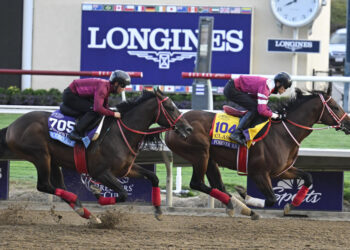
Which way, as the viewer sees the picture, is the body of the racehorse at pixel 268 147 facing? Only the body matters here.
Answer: to the viewer's right

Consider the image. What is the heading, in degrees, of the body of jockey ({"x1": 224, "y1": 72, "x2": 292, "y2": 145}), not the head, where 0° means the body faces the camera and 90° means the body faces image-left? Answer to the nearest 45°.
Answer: approximately 270°

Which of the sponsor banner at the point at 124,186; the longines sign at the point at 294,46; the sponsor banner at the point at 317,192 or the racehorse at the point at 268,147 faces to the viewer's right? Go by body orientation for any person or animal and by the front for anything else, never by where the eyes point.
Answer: the racehorse

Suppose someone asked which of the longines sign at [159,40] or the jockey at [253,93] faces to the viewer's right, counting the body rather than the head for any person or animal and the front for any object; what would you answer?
the jockey

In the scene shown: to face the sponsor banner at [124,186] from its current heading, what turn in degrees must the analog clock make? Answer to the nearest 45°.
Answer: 0° — it already faces it

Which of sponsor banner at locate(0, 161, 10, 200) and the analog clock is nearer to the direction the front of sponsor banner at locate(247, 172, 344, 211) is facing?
the sponsor banner

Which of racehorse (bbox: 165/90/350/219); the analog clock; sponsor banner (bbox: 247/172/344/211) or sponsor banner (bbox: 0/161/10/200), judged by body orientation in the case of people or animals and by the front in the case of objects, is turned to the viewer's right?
the racehorse

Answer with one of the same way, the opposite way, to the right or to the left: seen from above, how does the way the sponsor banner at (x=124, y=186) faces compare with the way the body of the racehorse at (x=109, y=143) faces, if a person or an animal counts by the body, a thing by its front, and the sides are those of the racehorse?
to the right

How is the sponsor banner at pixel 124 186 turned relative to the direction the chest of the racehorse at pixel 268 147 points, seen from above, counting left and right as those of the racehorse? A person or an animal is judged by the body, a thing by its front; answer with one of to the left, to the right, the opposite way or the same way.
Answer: to the right

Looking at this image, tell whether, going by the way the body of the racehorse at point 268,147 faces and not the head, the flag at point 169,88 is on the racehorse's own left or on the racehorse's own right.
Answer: on the racehorse's own left

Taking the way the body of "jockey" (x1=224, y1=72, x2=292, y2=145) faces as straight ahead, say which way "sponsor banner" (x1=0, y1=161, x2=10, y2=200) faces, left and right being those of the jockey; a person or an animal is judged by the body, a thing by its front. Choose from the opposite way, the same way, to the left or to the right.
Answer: to the right

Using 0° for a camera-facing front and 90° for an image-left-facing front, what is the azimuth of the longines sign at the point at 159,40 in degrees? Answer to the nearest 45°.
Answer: approximately 0°

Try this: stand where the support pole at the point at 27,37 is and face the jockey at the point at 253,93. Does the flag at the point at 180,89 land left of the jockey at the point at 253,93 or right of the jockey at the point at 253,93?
left
